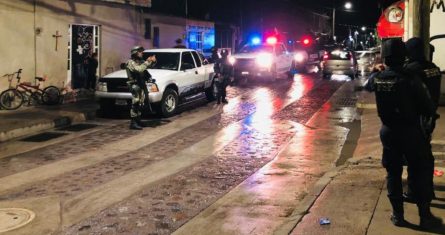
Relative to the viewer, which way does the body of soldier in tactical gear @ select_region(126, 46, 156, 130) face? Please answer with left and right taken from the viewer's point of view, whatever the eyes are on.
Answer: facing to the right of the viewer

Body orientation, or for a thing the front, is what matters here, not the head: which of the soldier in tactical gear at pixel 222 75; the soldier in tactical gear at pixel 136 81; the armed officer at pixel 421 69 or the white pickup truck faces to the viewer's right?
the soldier in tactical gear at pixel 136 81

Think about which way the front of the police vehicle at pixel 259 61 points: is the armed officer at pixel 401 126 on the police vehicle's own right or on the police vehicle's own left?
on the police vehicle's own left

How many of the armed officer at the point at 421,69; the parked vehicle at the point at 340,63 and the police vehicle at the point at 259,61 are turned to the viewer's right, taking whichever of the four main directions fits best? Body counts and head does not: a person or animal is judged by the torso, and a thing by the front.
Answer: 0

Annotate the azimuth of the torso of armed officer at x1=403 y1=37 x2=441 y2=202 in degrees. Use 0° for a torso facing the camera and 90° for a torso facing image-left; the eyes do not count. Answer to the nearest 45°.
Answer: approximately 135°

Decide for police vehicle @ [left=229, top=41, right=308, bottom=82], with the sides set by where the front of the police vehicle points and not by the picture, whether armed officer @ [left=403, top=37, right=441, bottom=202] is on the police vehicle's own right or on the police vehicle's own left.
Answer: on the police vehicle's own left

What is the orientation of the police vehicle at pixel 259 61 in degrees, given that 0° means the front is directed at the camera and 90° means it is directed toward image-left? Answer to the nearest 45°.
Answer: approximately 45°

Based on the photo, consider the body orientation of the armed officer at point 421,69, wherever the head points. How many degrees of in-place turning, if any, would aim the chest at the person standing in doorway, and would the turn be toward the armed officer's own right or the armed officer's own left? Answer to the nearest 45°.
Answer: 0° — they already face them
